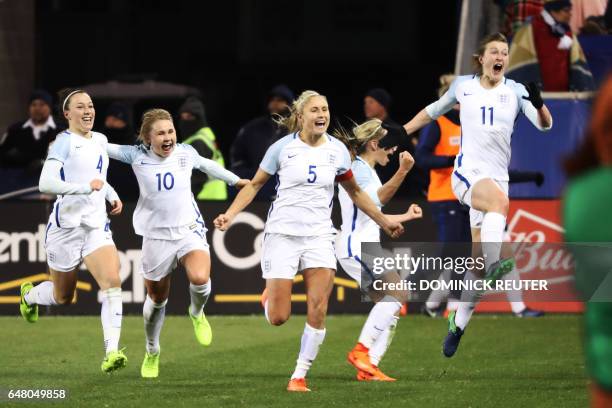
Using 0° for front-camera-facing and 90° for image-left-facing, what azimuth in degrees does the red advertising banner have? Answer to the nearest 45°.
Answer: approximately 0°

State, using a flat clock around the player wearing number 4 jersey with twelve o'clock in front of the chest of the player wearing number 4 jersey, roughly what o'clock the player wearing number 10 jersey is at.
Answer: The player wearing number 10 jersey is roughly at 11 o'clock from the player wearing number 4 jersey.

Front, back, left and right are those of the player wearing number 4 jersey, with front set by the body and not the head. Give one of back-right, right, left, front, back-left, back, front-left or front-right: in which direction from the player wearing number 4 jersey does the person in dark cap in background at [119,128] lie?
back-left

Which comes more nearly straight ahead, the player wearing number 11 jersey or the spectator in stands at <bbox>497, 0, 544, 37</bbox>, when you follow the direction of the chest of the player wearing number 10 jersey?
the player wearing number 11 jersey

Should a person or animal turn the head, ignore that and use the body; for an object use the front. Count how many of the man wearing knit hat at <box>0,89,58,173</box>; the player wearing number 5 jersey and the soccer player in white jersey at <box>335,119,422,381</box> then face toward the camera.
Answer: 2

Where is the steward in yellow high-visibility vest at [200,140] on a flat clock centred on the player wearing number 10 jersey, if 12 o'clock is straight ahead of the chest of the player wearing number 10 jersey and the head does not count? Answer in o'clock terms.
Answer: The steward in yellow high-visibility vest is roughly at 6 o'clock from the player wearing number 10 jersey.

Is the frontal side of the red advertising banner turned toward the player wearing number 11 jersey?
yes

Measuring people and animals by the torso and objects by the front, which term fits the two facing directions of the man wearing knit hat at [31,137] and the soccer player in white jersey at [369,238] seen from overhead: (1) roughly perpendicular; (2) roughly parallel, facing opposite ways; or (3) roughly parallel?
roughly perpendicular
